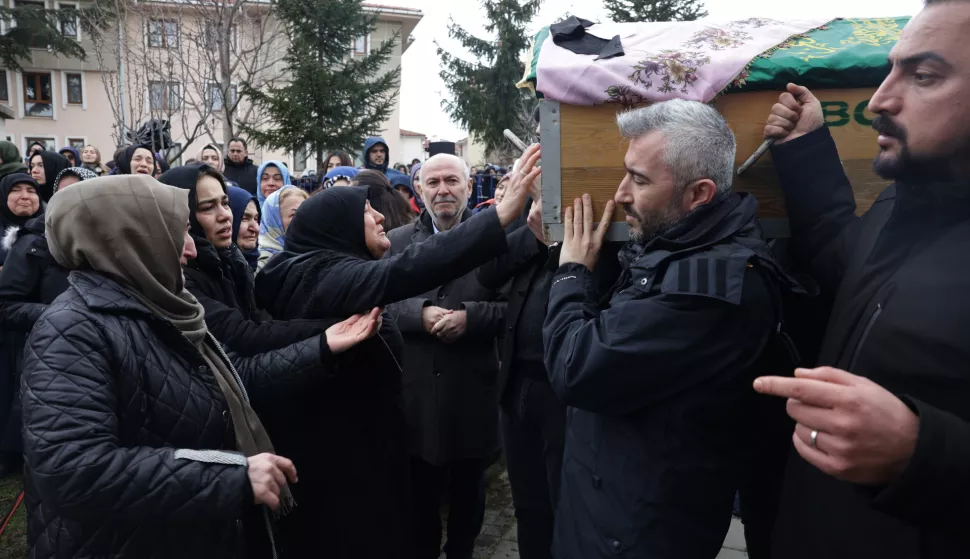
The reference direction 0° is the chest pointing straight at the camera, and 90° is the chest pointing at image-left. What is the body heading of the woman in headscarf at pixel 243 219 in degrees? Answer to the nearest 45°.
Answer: approximately 315°

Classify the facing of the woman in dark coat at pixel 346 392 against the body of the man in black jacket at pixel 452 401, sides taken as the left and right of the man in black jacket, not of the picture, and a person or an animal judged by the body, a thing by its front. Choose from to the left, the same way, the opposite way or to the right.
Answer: to the left

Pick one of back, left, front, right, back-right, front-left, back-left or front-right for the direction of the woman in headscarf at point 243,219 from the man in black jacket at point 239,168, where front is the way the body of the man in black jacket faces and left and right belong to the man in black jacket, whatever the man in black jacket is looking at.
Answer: front

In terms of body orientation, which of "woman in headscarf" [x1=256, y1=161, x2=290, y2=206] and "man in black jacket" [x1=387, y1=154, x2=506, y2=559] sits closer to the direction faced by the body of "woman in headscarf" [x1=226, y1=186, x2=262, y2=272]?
the man in black jacket

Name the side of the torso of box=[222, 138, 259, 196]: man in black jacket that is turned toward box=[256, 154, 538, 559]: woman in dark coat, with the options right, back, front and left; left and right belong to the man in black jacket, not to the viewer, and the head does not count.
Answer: front

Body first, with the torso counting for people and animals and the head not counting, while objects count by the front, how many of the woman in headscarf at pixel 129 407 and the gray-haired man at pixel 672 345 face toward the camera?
0

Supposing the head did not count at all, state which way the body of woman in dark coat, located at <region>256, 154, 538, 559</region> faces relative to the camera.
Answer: to the viewer's right

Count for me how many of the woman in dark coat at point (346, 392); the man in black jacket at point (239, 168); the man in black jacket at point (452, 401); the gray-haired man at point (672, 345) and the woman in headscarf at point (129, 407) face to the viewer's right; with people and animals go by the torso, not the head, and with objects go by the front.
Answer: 2

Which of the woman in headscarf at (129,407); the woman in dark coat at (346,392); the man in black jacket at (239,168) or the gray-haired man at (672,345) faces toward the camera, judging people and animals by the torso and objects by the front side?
the man in black jacket

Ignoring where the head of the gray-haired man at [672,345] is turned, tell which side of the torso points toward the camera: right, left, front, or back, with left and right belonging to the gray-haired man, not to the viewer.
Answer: left

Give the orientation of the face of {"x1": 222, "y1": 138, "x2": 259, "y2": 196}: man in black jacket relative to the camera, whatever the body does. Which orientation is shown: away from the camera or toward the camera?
toward the camera

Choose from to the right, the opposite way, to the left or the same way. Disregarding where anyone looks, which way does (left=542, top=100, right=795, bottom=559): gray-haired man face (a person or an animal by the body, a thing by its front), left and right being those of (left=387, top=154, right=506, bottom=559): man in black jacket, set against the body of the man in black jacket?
to the right

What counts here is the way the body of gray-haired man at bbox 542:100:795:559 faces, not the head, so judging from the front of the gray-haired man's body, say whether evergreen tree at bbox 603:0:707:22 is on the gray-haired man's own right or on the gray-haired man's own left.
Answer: on the gray-haired man's own right

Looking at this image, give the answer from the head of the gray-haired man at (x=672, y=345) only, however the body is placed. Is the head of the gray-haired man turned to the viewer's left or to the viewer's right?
to the viewer's left

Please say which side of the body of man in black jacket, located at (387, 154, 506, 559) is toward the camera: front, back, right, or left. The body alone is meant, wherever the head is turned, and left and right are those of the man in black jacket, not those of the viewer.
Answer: front

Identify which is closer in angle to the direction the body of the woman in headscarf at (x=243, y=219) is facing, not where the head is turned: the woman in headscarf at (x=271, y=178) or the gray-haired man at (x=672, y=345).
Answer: the gray-haired man
